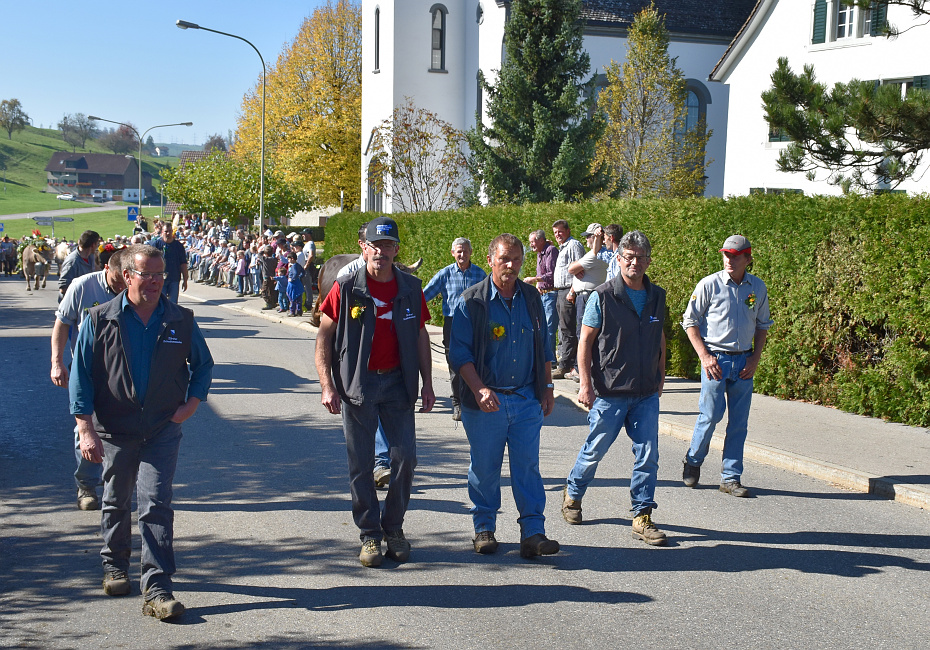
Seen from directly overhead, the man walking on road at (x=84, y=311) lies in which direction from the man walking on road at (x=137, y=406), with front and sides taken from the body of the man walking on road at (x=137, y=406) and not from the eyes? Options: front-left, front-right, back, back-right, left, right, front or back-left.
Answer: back

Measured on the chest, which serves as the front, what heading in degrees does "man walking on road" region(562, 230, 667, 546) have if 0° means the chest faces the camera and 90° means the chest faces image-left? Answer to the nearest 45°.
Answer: approximately 315°

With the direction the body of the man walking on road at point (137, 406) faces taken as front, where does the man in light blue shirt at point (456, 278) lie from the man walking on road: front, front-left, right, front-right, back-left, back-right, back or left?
back-left

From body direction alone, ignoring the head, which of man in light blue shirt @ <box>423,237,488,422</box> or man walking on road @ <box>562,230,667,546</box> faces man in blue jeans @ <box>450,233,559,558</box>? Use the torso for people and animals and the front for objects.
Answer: the man in light blue shirt

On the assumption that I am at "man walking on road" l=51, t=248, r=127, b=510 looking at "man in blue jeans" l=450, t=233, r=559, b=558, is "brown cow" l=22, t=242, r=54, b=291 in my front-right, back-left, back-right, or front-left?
back-left

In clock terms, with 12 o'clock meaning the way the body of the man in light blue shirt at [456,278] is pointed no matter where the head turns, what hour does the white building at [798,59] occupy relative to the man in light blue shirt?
The white building is roughly at 7 o'clock from the man in light blue shirt.

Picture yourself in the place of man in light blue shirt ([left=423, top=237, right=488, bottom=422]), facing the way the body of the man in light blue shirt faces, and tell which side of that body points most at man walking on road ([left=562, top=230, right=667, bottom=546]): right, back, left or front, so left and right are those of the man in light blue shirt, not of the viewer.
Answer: front

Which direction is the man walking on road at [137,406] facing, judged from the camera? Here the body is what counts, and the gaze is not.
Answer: toward the camera

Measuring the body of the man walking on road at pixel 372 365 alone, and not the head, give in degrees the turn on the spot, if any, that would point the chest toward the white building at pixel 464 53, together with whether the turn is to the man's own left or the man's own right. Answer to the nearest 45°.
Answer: approximately 180°

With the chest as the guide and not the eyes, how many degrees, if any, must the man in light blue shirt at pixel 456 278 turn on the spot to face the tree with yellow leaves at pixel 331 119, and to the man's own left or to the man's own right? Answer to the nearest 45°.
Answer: approximately 180°

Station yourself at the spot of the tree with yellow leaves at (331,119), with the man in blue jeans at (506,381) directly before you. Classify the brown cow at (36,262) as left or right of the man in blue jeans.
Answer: right

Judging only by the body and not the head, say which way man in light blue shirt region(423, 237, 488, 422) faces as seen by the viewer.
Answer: toward the camera

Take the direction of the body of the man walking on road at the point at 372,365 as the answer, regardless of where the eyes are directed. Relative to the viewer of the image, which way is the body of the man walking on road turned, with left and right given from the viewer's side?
facing the viewer

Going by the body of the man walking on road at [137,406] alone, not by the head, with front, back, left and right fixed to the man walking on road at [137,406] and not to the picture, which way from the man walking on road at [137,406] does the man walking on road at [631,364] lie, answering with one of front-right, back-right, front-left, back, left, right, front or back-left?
left
